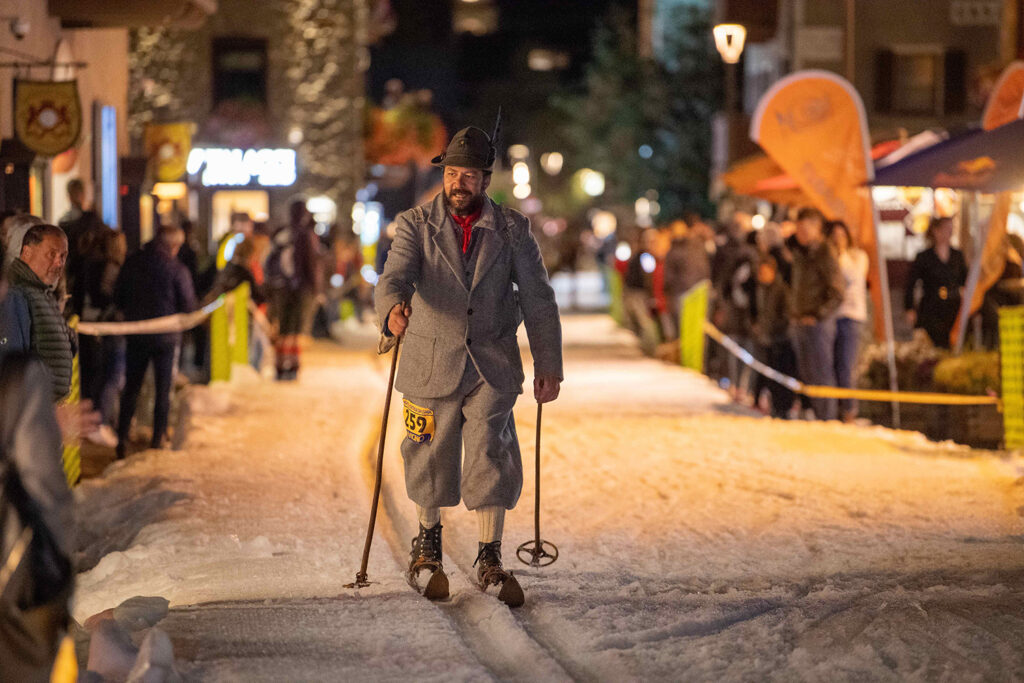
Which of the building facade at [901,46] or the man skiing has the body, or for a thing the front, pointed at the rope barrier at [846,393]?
the building facade

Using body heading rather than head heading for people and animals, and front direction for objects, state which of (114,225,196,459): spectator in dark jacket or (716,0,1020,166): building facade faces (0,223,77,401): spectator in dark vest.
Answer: the building facade

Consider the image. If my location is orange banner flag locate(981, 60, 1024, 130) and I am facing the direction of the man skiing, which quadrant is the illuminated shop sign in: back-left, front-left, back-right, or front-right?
back-right

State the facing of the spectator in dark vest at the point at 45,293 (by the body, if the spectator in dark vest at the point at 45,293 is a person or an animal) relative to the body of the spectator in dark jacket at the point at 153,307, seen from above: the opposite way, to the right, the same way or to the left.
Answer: to the right

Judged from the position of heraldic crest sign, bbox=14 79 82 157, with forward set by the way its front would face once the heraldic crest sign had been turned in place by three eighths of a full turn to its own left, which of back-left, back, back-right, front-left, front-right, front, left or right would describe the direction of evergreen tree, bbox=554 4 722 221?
front

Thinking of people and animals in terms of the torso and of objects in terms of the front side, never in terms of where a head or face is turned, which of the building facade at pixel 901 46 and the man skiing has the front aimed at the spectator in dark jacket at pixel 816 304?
the building facade

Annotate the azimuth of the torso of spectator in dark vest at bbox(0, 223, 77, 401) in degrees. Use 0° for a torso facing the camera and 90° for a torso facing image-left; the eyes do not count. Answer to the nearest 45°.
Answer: approximately 315°
